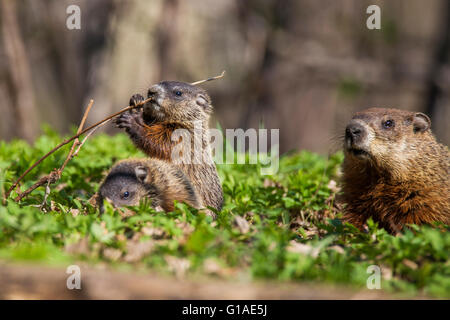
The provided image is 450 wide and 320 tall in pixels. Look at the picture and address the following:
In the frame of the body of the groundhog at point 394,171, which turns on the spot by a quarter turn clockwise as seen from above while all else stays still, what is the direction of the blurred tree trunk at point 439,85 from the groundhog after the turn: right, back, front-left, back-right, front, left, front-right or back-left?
front-right

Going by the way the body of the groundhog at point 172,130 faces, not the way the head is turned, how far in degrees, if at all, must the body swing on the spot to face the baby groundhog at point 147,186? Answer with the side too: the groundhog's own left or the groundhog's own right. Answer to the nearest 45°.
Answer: approximately 90° to the groundhog's own left

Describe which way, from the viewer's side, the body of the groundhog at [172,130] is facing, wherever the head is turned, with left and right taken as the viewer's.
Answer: facing to the left of the viewer

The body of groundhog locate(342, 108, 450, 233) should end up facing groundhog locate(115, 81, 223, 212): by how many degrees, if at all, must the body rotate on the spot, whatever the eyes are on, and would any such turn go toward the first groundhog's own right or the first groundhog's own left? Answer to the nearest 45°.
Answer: approximately 45° to the first groundhog's own right

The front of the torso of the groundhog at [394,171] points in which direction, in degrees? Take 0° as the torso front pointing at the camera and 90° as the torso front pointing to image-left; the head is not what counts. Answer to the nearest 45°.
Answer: approximately 45°
